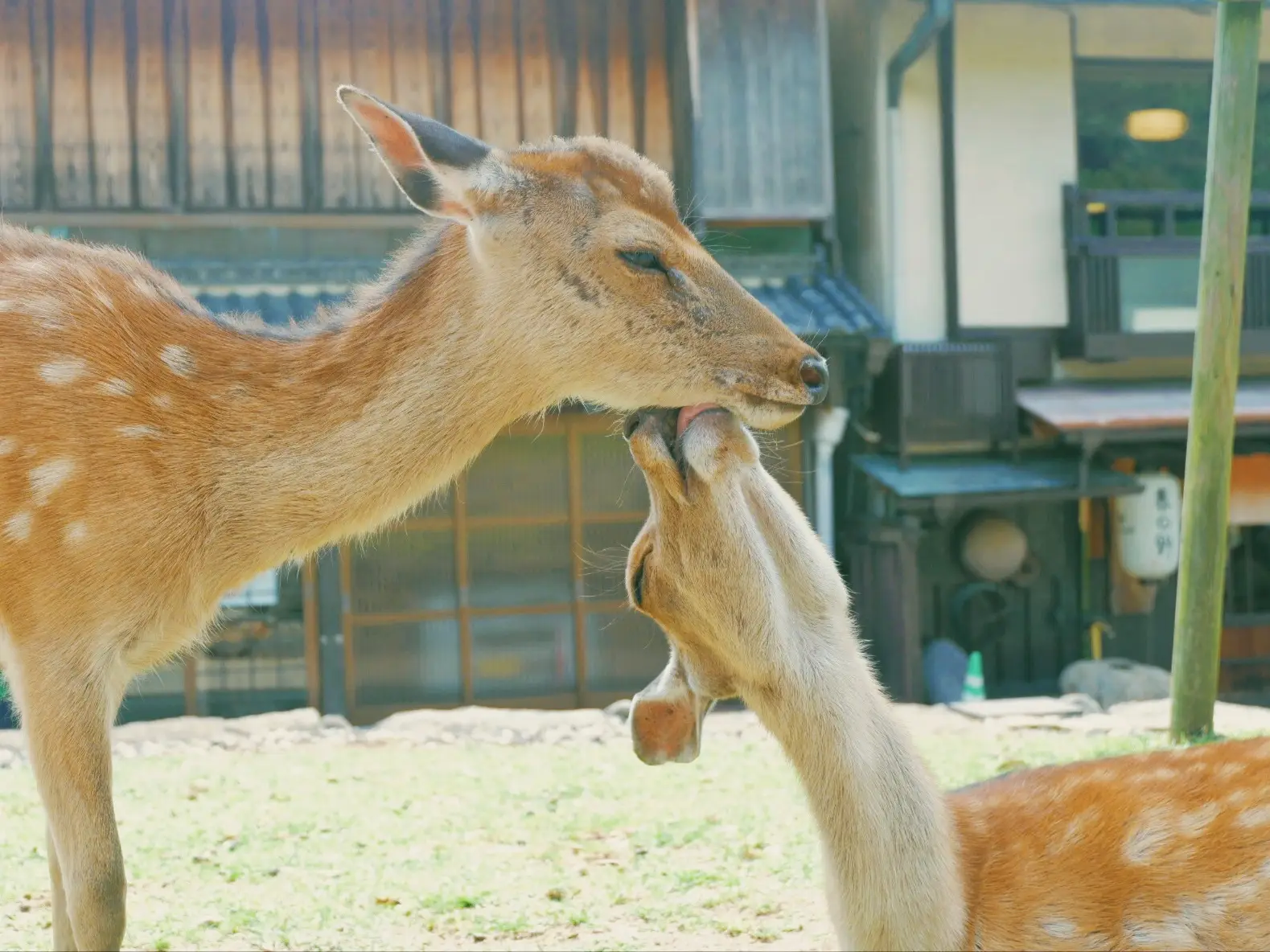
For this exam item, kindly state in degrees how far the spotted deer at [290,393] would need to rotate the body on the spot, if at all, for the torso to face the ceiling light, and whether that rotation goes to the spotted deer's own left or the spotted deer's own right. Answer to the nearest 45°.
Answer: approximately 45° to the spotted deer's own left

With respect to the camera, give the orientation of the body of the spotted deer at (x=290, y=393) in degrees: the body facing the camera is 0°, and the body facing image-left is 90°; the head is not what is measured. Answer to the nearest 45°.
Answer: approximately 270°

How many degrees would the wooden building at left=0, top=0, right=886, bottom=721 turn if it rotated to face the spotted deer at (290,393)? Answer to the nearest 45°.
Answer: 0° — it already faces it

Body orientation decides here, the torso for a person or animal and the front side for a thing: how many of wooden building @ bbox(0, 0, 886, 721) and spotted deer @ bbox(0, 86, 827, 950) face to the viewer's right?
1

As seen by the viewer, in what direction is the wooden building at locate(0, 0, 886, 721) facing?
toward the camera

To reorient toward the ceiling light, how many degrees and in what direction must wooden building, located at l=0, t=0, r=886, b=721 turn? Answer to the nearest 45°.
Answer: approximately 90° to its left

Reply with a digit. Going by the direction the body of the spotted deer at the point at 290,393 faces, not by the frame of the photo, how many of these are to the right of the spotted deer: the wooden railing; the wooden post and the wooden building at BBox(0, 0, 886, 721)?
0

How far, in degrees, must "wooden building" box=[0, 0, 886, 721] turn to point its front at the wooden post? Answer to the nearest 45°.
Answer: approximately 45° to its left

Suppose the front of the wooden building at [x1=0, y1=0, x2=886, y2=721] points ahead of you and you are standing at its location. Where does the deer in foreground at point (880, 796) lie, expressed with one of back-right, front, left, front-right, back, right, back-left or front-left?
front

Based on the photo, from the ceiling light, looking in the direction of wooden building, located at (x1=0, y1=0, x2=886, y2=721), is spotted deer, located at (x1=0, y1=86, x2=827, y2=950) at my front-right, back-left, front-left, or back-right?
front-left

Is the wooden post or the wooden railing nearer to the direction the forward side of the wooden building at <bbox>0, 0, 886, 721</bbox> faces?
the wooden post

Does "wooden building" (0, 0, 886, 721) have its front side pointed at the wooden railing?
no

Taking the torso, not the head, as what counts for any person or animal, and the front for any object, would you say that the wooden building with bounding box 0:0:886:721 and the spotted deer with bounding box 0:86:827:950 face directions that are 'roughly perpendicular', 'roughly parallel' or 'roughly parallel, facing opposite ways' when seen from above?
roughly perpendicular

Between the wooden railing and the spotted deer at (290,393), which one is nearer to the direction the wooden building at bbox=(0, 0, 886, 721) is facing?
the spotted deer

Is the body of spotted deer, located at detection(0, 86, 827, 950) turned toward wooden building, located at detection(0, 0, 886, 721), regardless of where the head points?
no
